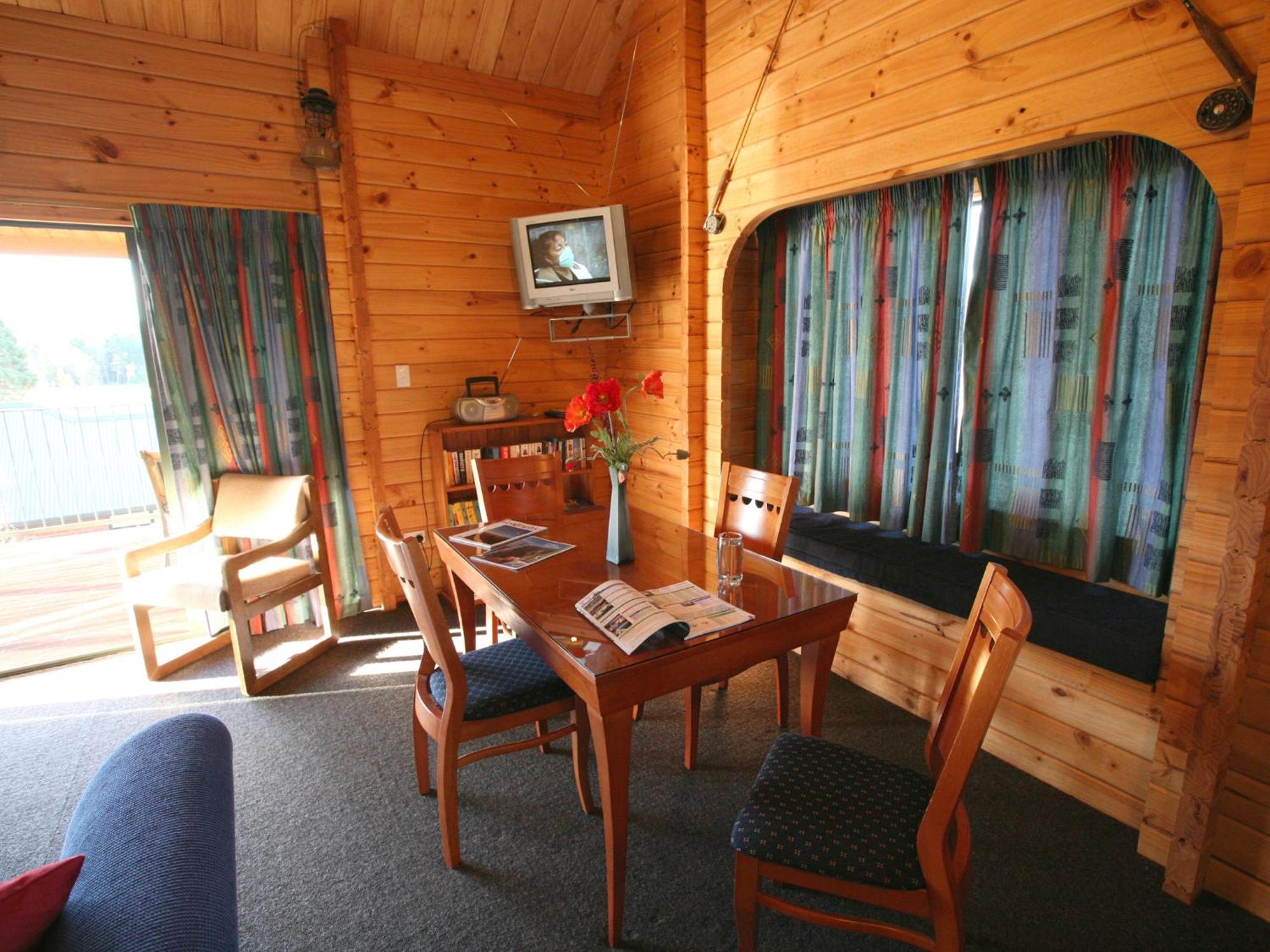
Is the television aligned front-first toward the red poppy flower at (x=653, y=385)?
yes

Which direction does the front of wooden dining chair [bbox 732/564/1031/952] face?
to the viewer's left

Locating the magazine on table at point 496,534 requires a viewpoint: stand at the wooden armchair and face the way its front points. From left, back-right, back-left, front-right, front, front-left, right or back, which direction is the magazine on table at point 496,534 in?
left

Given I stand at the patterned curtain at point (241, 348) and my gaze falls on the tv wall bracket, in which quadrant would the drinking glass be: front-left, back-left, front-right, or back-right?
front-right

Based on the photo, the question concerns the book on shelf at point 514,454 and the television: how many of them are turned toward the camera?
2

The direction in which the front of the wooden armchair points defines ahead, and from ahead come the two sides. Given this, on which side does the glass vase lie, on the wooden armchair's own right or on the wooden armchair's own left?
on the wooden armchair's own left

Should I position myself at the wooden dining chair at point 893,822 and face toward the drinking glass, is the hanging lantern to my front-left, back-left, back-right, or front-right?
front-left

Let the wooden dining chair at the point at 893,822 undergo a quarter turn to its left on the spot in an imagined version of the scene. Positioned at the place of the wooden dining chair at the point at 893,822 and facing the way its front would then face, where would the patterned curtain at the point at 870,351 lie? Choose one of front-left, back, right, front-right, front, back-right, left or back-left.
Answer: back

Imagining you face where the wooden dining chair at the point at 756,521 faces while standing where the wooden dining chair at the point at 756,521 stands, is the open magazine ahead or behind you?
ahead

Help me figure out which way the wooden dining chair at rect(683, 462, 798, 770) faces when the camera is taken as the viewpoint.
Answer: facing the viewer and to the left of the viewer

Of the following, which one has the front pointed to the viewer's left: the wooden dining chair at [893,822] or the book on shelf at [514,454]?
the wooden dining chair

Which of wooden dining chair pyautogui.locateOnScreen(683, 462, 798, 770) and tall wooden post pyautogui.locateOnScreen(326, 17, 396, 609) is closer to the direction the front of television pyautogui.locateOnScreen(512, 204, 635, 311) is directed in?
the wooden dining chair

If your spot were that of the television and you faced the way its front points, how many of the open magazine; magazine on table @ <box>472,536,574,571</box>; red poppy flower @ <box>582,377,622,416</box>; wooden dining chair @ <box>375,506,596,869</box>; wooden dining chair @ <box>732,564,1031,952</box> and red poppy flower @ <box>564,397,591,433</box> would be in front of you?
6

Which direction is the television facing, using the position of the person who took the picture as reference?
facing the viewer

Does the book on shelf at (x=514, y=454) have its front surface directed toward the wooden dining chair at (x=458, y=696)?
yes

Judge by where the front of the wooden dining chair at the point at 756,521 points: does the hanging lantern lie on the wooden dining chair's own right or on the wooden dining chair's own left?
on the wooden dining chair's own right
